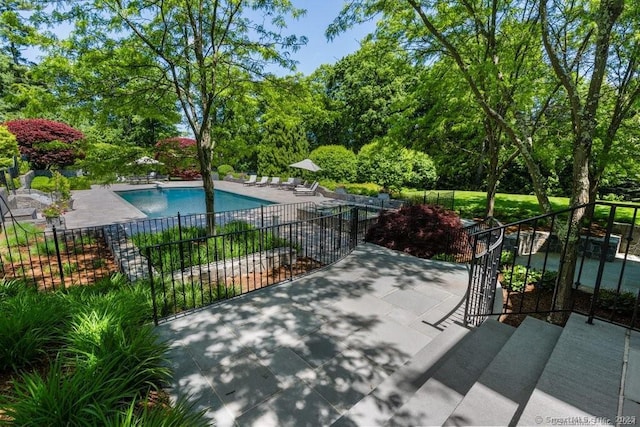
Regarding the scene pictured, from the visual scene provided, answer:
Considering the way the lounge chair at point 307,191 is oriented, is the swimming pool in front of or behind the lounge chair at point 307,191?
in front

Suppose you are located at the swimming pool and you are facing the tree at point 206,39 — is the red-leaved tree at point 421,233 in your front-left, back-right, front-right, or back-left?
front-left

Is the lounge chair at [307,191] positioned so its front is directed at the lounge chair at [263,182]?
no

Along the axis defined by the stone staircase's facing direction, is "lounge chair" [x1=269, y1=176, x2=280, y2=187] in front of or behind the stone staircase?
in front

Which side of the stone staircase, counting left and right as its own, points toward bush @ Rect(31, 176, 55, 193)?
front

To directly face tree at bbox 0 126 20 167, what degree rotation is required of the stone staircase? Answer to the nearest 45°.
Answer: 0° — it already faces it

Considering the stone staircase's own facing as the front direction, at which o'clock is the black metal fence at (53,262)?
The black metal fence is roughly at 12 o'clock from the stone staircase.

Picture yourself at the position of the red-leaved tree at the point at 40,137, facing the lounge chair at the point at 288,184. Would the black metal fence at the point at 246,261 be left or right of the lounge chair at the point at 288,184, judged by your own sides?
right

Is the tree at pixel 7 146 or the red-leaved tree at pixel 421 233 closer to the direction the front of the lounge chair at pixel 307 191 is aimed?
the tree

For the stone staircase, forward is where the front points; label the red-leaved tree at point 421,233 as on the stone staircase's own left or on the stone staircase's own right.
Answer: on the stone staircase's own right

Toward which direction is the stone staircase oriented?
to the viewer's left

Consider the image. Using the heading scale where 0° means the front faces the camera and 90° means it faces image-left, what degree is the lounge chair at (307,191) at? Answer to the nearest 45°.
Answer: approximately 90°

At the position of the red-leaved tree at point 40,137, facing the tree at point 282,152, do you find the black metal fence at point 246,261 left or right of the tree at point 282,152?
right

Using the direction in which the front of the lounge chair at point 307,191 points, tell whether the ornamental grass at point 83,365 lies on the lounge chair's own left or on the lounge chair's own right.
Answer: on the lounge chair's own left
